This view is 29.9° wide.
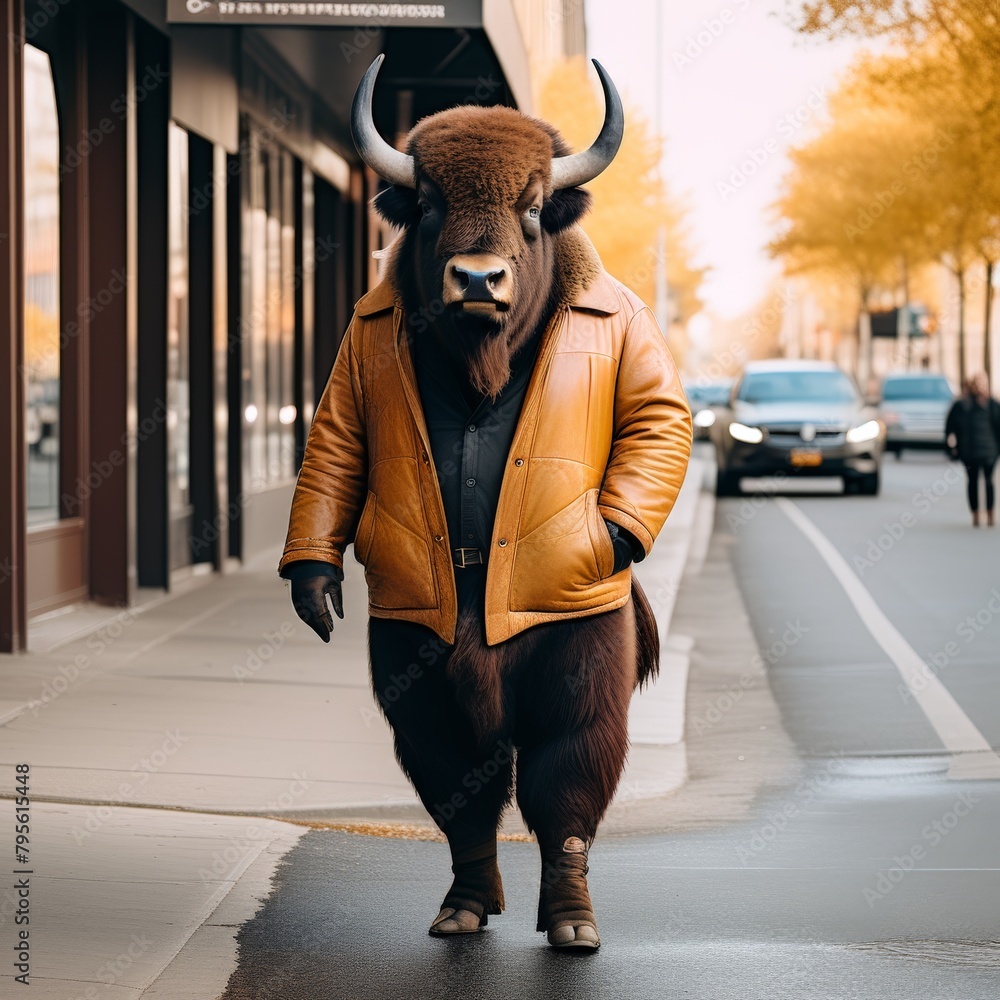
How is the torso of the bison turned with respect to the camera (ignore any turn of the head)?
toward the camera

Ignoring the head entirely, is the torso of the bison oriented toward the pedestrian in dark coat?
no

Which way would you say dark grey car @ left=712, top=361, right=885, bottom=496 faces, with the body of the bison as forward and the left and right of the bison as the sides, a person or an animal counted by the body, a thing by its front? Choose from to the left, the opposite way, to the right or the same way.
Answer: the same way

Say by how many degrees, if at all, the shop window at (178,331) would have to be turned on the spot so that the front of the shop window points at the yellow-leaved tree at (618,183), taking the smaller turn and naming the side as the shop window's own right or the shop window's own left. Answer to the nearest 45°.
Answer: approximately 90° to the shop window's own left

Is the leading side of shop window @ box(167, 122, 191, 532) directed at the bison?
no

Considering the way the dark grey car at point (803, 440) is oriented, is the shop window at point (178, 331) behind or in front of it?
in front

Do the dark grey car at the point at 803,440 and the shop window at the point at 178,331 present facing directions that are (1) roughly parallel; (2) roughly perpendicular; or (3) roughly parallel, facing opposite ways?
roughly perpendicular

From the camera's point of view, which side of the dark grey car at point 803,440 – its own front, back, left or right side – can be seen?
front

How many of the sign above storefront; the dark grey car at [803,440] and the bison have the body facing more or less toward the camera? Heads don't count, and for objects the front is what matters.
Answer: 3

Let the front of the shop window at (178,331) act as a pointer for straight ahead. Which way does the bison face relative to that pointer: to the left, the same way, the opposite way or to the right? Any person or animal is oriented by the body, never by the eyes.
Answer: to the right

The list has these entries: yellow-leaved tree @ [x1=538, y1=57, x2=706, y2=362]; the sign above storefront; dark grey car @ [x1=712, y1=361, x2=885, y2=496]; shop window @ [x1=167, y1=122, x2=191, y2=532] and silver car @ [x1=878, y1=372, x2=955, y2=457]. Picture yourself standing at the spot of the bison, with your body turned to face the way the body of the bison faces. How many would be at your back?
5

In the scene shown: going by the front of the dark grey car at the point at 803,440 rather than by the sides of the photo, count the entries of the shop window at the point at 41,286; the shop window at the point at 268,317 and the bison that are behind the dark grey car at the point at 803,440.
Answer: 0

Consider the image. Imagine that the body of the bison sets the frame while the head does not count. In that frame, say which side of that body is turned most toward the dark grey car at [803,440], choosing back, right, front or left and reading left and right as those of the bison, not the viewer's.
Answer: back

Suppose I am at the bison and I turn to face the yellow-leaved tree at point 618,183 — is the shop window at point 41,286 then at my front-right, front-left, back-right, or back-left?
front-left

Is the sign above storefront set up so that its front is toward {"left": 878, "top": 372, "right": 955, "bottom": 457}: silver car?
no

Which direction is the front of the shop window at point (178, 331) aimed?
to the viewer's right
